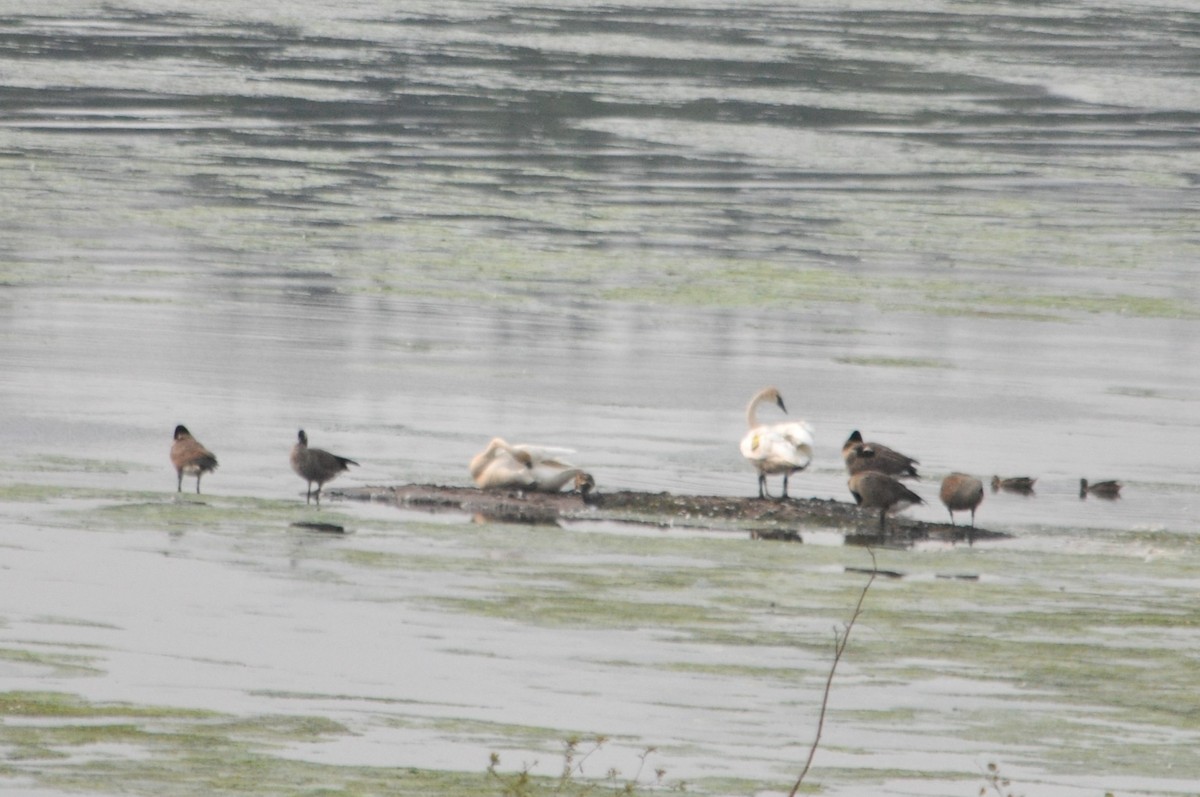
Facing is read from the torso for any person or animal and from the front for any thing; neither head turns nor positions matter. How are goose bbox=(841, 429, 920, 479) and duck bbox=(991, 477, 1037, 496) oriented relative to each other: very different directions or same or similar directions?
same or similar directions

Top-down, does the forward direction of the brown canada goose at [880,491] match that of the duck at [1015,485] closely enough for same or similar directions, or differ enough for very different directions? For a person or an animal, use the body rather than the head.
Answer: same or similar directions

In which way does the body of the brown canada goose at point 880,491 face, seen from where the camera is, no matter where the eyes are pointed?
to the viewer's left

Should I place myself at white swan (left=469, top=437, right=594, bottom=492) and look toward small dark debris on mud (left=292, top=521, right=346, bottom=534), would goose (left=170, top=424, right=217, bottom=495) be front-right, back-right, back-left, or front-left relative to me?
front-right

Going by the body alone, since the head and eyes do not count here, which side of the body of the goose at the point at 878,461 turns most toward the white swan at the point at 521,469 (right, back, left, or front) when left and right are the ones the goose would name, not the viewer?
front

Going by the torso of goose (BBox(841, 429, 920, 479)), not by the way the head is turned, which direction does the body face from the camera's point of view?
to the viewer's left

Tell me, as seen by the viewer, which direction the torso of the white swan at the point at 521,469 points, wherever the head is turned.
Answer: to the viewer's left

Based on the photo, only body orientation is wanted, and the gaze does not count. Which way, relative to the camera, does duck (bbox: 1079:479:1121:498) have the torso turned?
to the viewer's left

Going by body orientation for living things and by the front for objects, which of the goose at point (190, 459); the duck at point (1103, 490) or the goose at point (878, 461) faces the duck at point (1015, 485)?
the duck at point (1103, 490)

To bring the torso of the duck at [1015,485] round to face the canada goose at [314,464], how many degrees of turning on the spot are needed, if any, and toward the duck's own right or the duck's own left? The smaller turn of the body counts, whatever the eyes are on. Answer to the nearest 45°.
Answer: approximately 45° to the duck's own left

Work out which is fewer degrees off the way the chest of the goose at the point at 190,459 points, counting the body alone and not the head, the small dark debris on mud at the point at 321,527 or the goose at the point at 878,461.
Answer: the small dark debris on mud

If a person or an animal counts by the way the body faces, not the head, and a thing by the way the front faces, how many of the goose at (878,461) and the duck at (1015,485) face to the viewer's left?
2
